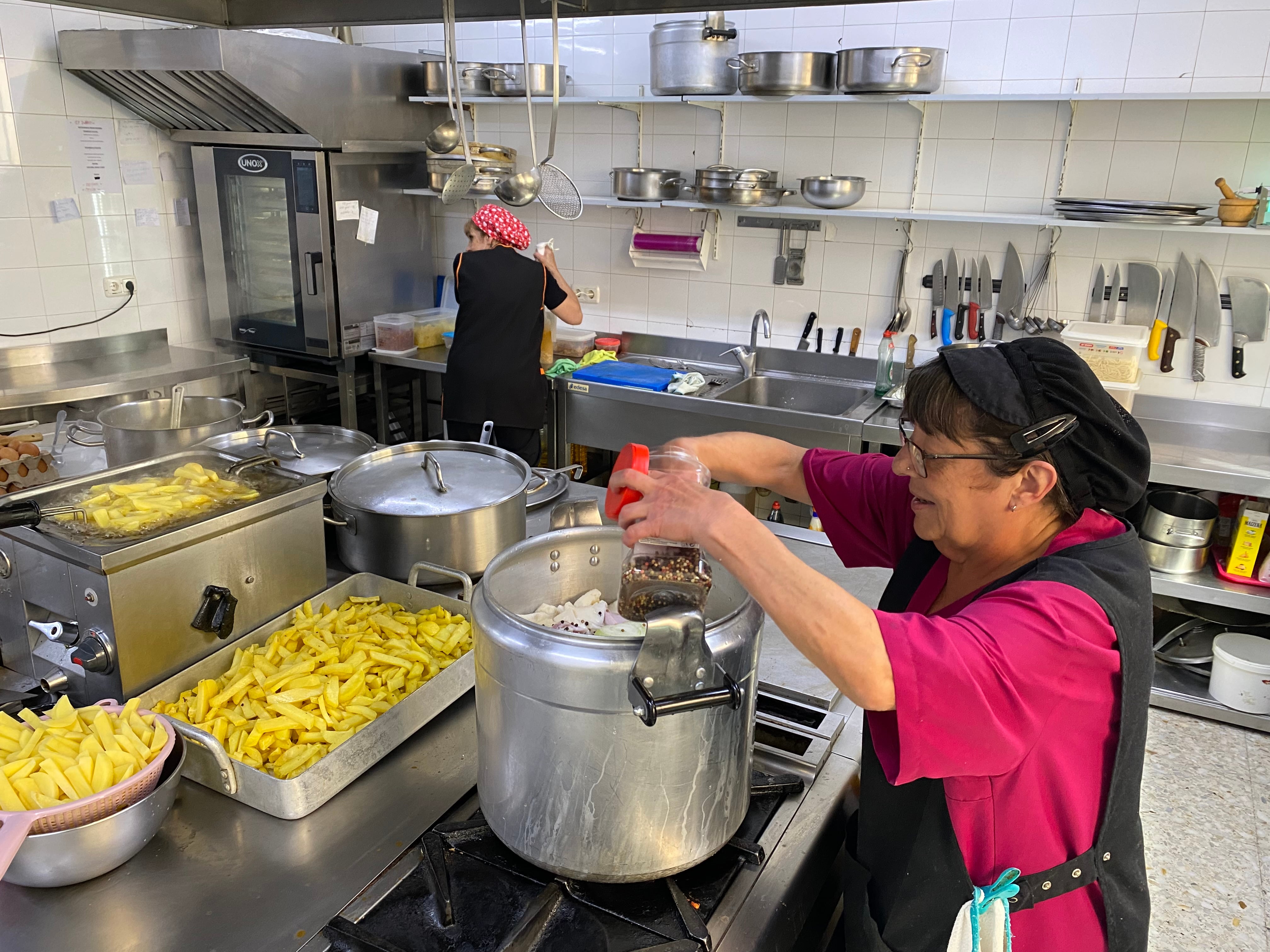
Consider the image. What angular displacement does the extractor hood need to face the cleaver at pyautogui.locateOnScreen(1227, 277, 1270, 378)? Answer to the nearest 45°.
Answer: approximately 90° to its left

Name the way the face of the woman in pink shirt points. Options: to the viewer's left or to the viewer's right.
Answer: to the viewer's left

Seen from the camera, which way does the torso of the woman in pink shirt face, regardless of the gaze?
to the viewer's left

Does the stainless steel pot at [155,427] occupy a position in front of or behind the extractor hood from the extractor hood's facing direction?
in front

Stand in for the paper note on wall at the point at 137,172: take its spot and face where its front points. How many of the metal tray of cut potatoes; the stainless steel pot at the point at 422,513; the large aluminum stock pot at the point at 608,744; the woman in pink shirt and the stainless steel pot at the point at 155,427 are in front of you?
5

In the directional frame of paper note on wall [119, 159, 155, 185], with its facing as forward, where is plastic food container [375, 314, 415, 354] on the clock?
The plastic food container is roughly at 10 o'clock from the paper note on wall.

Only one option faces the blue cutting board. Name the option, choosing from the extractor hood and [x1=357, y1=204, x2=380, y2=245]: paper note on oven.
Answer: the paper note on oven

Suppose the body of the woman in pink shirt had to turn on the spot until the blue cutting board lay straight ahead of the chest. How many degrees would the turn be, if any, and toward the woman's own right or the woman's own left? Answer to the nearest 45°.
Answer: approximately 45° to the woman's own right

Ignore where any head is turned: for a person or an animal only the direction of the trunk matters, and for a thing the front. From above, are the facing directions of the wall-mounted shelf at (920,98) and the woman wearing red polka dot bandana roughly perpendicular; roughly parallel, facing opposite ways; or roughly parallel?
roughly parallel, facing opposite ways

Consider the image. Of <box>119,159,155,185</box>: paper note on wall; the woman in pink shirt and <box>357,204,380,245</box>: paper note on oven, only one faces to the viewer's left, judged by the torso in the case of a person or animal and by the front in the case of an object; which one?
the woman in pink shirt

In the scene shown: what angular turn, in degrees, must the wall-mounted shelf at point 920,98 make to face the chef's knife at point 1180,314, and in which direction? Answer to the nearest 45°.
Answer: approximately 90° to its left

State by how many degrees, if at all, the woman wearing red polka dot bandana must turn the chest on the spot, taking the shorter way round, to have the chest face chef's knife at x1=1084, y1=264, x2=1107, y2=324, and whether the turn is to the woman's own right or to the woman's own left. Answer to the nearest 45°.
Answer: approximately 90° to the woman's own right

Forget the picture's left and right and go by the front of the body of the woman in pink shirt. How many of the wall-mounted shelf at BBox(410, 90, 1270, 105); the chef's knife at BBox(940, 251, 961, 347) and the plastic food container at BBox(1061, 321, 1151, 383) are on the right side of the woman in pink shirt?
3

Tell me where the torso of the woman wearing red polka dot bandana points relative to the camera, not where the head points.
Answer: away from the camera
